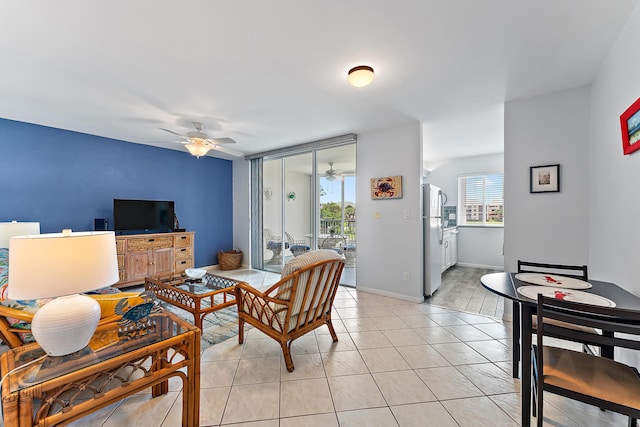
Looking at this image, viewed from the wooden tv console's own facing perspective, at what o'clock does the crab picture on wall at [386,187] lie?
The crab picture on wall is roughly at 12 o'clock from the wooden tv console.

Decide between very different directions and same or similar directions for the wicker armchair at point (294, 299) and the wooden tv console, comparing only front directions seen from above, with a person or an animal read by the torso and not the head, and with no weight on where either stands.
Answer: very different directions

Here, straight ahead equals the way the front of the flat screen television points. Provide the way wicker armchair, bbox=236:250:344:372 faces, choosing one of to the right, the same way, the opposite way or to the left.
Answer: the opposite way
